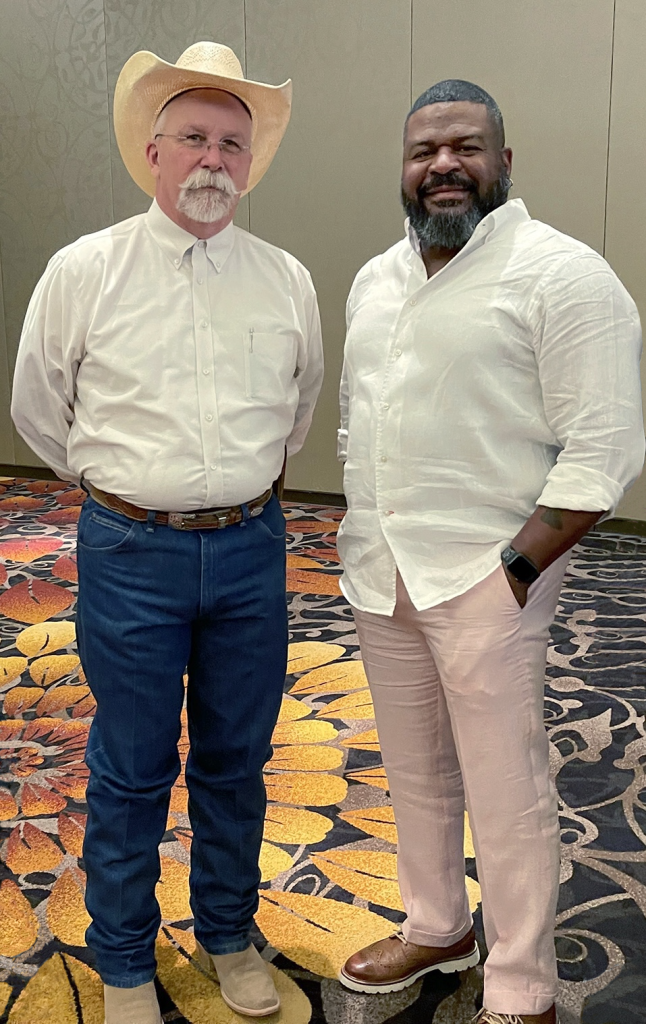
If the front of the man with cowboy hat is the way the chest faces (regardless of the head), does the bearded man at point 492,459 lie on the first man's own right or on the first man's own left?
on the first man's own left

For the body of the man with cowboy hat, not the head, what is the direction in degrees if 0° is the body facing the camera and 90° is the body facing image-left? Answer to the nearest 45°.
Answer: approximately 0°

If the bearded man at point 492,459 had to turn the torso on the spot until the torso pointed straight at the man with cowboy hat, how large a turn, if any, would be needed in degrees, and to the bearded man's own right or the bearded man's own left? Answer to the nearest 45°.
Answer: approximately 45° to the bearded man's own right

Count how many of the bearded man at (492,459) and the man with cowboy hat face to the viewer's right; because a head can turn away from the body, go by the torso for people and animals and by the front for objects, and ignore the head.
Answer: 0

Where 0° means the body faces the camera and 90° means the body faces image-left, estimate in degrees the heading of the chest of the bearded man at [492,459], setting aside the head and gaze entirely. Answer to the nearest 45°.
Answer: approximately 45°
